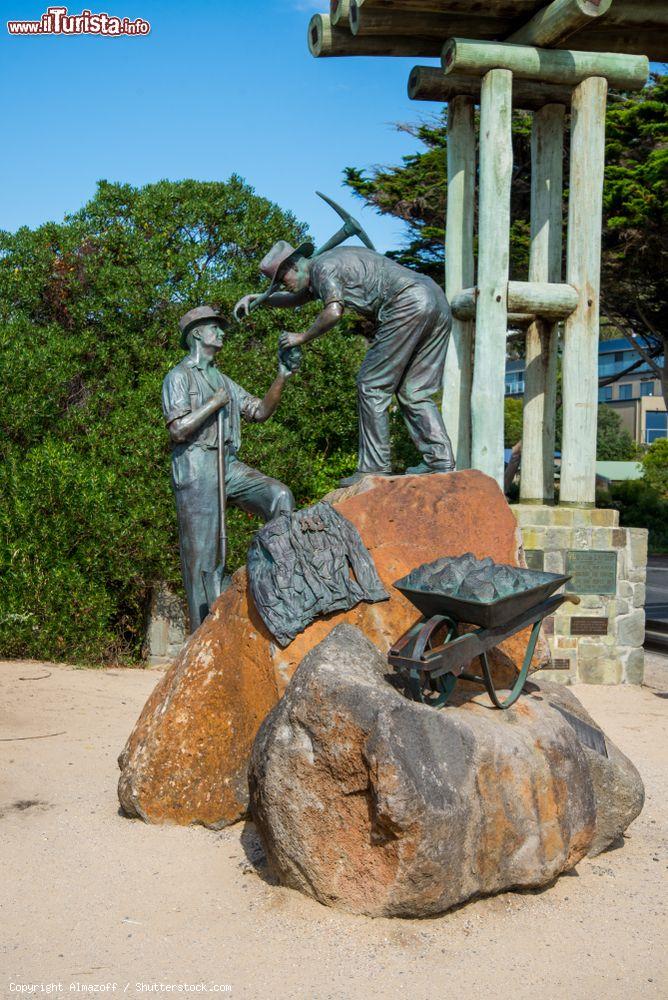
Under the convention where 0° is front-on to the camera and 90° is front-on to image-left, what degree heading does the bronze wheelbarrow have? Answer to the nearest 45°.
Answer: approximately 45°

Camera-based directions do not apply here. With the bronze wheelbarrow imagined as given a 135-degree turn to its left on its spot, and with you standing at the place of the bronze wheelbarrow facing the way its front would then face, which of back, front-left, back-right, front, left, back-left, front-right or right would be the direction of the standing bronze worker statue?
back-left

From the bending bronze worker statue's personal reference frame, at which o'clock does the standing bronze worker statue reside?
The standing bronze worker statue is roughly at 12 o'clock from the bending bronze worker statue.

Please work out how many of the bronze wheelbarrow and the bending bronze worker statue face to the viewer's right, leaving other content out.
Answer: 0

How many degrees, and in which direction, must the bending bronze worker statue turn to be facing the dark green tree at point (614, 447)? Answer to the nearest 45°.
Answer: approximately 90° to its right

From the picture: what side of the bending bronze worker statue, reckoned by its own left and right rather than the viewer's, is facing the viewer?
left

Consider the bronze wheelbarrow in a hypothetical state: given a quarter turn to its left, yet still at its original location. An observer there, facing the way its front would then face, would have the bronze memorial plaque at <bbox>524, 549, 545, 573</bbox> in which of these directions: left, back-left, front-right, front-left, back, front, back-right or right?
back-left
